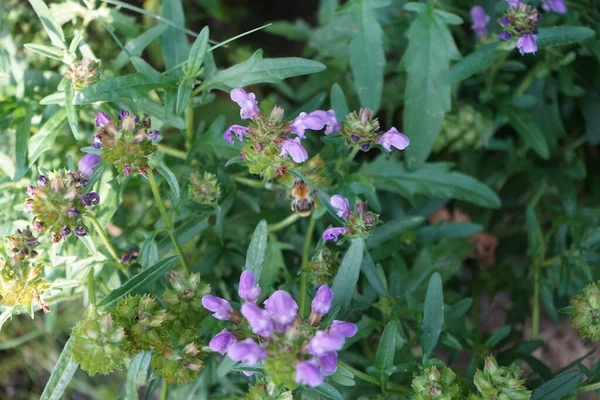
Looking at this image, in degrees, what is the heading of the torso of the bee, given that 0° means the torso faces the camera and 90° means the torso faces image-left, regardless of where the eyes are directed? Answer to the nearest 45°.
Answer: approximately 180°

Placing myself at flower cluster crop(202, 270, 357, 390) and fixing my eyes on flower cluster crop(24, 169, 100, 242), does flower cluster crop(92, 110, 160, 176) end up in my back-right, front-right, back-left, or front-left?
front-right
